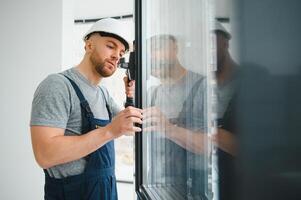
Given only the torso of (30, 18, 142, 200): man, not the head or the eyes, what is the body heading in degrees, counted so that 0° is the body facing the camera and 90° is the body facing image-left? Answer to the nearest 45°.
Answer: approximately 315°
